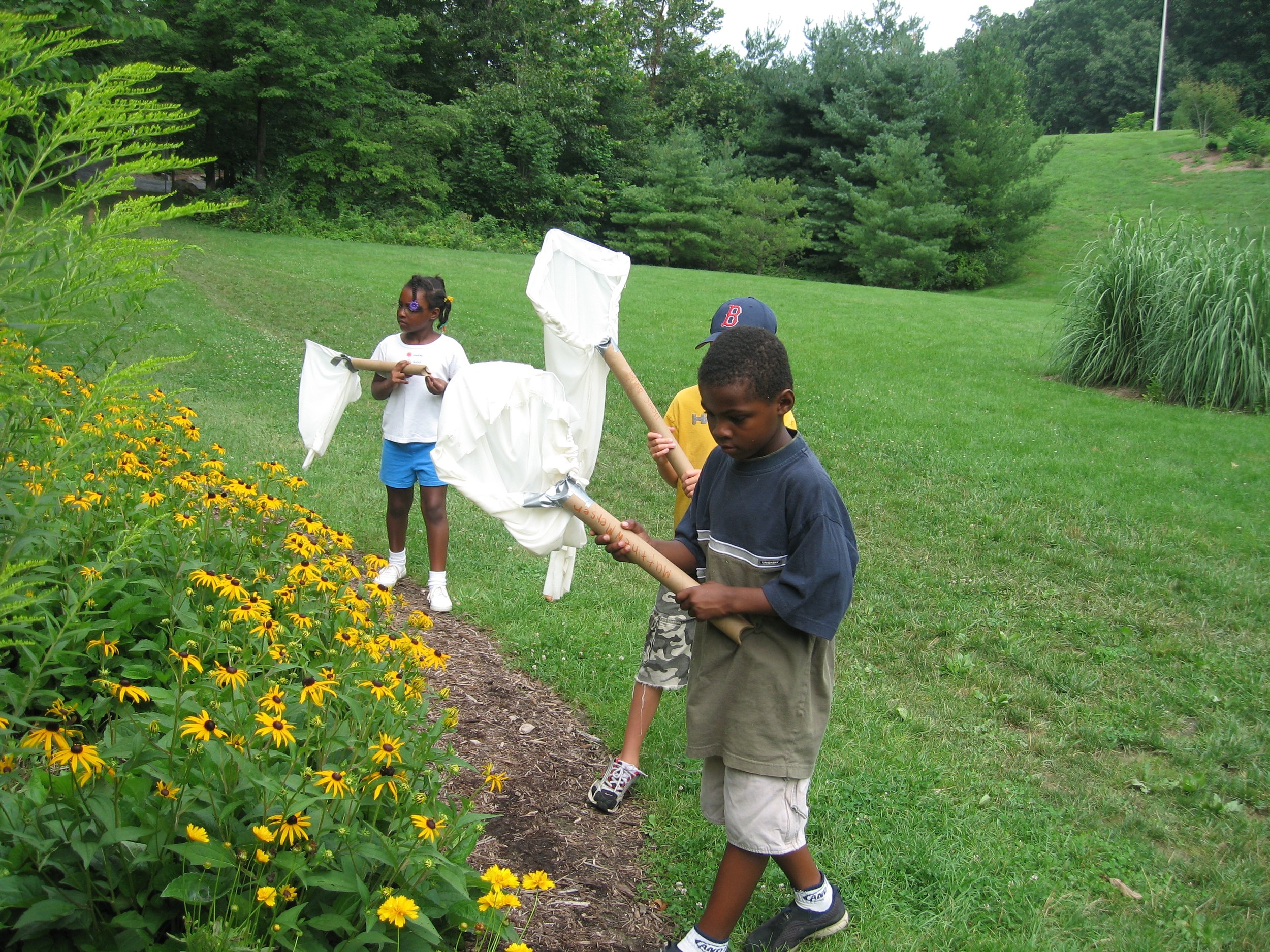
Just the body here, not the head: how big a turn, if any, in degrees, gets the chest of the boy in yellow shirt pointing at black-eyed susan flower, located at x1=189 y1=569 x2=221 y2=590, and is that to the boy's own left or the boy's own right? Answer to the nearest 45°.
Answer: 0° — they already face it

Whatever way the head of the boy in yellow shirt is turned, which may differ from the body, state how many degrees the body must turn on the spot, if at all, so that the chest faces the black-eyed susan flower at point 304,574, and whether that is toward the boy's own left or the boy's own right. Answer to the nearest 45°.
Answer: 0° — they already face it

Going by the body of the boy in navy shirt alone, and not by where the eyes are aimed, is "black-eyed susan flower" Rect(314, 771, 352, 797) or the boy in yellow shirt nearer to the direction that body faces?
the black-eyed susan flower

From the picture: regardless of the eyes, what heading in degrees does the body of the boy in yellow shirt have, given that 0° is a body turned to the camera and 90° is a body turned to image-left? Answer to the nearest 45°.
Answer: approximately 45°

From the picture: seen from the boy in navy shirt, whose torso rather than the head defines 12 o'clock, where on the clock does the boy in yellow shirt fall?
The boy in yellow shirt is roughly at 4 o'clock from the boy in navy shirt.

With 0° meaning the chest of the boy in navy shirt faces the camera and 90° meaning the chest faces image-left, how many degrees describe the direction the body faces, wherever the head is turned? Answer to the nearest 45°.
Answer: approximately 45°
